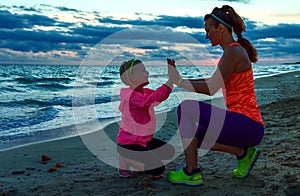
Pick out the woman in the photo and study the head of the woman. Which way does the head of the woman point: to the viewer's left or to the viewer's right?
to the viewer's left

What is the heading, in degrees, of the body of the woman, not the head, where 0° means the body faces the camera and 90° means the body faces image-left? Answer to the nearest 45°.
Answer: approximately 90°

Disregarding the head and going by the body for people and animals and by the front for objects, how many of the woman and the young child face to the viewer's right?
1

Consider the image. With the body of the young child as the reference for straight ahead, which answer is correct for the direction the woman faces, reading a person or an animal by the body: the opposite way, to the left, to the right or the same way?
the opposite way

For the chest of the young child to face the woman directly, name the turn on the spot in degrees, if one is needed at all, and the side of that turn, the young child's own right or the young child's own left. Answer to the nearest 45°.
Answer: approximately 45° to the young child's own right

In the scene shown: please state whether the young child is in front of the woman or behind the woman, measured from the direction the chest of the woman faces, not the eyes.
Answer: in front

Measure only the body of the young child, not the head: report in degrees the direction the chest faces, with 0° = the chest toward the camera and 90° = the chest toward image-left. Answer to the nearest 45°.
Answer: approximately 270°

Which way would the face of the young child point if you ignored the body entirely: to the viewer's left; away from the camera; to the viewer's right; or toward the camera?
to the viewer's right
